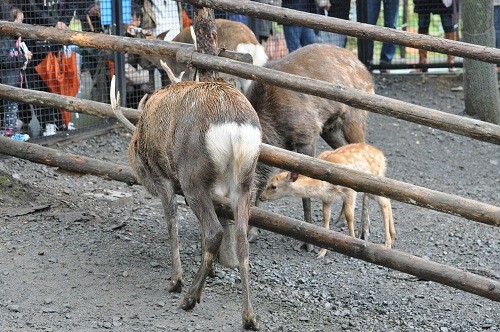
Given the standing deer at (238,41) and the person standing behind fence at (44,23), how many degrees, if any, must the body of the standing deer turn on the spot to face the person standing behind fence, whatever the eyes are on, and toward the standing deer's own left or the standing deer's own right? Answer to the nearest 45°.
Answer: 0° — it already faces them

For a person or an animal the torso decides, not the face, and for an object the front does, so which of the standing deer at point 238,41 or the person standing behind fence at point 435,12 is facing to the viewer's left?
the standing deer

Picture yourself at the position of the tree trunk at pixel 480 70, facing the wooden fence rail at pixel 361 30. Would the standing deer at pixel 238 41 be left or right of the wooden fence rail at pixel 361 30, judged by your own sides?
right

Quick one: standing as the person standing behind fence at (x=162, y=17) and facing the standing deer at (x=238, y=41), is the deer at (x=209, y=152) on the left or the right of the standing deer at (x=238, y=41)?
right

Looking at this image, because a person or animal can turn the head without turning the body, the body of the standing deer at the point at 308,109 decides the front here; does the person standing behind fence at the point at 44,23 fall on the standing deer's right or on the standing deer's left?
on the standing deer's right

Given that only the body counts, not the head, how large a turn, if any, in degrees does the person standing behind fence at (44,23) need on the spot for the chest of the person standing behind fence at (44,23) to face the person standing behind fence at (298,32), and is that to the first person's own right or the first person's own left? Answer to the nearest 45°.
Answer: approximately 135° to the first person's own left

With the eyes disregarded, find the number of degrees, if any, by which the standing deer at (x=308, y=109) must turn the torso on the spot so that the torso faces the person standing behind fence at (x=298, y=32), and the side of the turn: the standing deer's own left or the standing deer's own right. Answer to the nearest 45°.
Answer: approximately 135° to the standing deer's own right

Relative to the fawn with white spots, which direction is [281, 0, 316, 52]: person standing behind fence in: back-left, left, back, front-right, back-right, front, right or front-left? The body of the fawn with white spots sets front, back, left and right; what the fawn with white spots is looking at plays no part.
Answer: right

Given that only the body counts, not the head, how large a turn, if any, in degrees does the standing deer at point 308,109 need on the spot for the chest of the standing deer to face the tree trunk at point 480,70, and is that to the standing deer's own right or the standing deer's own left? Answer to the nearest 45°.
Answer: approximately 180°

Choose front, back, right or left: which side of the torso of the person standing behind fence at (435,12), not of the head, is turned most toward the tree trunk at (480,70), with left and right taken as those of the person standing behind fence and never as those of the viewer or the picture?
front

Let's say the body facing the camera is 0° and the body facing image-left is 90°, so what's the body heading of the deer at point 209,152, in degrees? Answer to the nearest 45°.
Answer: approximately 135°

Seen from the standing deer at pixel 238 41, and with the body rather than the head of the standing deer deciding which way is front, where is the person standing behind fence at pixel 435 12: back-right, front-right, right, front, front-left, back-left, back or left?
back-right

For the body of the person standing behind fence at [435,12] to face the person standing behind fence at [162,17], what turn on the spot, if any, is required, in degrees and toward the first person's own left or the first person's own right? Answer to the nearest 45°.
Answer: approximately 45° to the first person's own right

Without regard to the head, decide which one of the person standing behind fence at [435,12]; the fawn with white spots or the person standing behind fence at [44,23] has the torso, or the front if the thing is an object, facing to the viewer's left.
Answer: the fawn with white spots

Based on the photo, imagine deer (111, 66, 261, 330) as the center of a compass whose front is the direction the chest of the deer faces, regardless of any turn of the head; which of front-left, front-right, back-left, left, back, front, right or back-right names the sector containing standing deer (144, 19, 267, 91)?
front-right

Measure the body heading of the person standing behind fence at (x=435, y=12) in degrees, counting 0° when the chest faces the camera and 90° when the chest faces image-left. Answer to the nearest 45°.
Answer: approximately 0°

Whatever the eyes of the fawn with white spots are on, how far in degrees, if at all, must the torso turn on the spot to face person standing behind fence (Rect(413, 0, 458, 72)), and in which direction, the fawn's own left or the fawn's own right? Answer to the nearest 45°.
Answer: approximately 90° to the fawn's own right
